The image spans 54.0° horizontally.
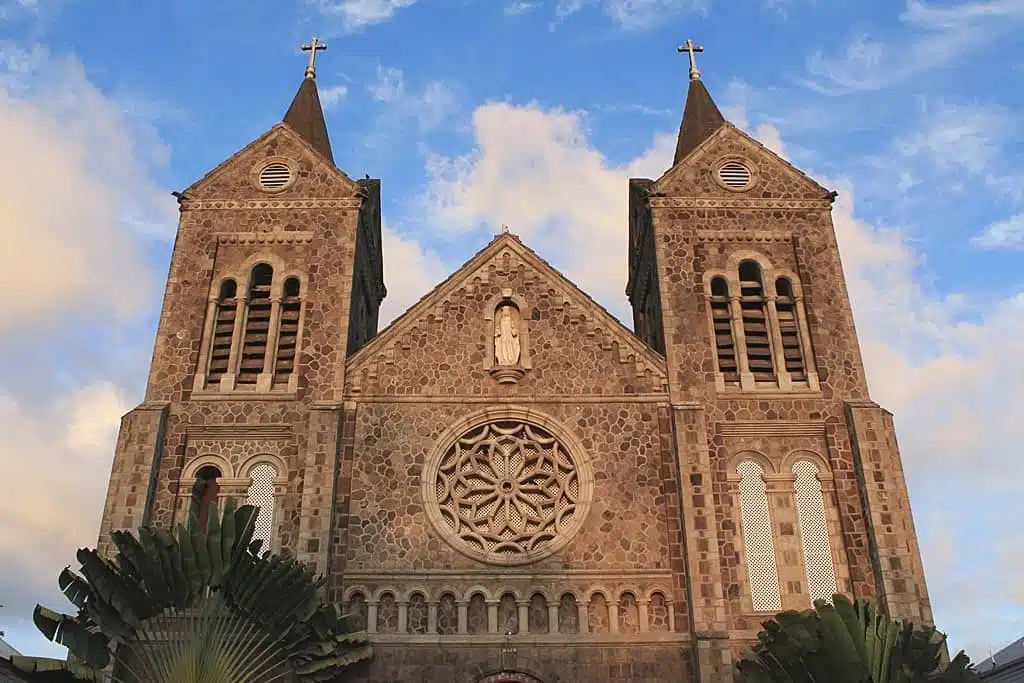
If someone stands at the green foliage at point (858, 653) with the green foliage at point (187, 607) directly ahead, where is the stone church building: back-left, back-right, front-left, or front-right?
front-right

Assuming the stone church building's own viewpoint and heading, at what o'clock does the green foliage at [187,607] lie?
The green foliage is roughly at 2 o'clock from the stone church building.

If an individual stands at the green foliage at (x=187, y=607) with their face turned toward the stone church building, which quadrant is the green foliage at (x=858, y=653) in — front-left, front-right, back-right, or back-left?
front-right

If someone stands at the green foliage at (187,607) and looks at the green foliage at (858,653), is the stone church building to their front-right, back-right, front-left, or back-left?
front-left

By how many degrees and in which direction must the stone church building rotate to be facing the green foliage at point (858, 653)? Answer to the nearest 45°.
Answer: approximately 45° to its left

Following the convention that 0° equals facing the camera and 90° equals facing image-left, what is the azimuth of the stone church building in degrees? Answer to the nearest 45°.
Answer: approximately 0°
